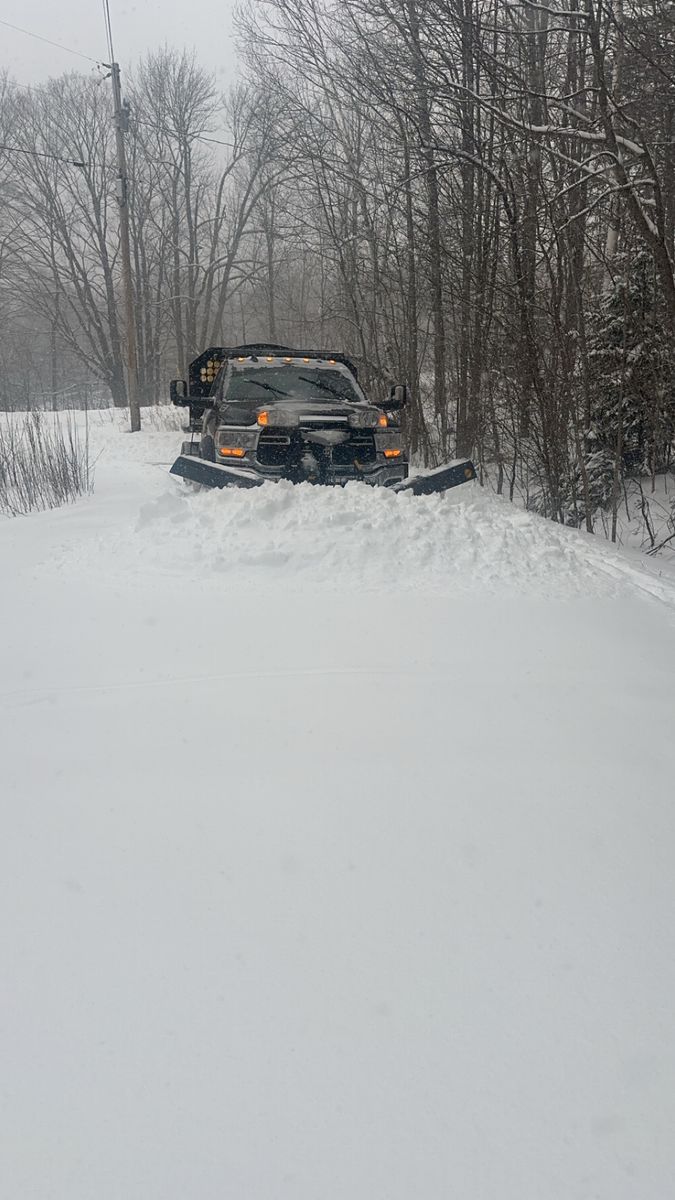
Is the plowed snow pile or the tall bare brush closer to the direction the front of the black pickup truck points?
the plowed snow pile

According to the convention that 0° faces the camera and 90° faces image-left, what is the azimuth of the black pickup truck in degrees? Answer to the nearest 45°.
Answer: approximately 0°

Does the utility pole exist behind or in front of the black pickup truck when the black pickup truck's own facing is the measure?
behind

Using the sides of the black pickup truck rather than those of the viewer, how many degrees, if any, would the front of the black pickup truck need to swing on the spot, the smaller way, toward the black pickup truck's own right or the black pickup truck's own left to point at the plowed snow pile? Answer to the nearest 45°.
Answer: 0° — it already faces it

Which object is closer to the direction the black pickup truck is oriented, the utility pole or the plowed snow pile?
the plowed snow pile
